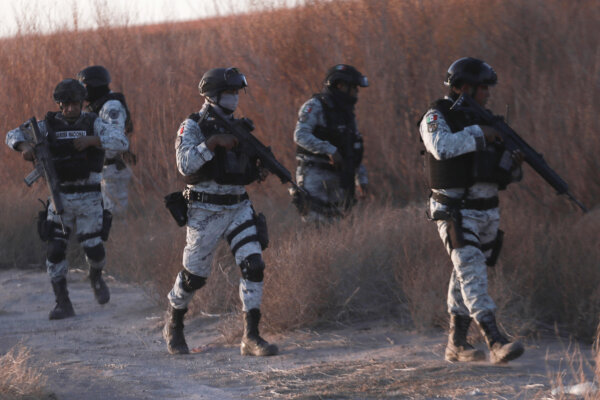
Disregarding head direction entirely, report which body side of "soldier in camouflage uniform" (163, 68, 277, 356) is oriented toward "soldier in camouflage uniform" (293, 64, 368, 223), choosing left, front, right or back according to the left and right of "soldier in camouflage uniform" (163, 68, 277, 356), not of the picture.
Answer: left

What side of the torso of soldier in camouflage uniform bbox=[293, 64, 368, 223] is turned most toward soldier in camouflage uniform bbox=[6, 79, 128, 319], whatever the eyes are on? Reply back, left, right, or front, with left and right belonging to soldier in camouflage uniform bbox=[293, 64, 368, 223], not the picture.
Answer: right

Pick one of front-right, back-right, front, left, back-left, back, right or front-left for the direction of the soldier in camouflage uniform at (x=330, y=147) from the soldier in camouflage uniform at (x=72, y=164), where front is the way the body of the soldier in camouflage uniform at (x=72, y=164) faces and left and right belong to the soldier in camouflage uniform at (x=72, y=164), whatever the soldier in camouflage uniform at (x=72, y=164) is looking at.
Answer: left

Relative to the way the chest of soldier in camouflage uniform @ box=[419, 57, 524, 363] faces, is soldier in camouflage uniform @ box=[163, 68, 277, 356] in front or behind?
behind

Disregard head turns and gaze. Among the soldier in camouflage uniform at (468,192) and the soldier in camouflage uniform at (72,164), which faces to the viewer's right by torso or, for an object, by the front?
the soldier in camouflage uniform at (468,192)

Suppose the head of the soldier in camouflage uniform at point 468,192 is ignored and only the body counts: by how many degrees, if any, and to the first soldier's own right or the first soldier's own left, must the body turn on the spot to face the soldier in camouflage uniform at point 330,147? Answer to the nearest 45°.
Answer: approximately 135° to the first soldier's own left

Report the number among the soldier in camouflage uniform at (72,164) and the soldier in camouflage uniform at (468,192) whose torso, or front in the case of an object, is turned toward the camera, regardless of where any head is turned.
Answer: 1

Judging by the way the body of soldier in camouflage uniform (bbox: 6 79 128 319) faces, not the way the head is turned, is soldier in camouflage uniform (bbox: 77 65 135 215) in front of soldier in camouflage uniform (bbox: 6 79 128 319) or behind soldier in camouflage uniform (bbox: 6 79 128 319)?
behind

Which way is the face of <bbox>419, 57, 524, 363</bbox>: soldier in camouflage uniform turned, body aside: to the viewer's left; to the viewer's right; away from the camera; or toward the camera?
to the viewer's right

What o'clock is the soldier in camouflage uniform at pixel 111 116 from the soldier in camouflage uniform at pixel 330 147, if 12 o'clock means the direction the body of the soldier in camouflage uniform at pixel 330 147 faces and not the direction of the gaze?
the soldier in camouflage uniform at pixel 111 116 is roughly at 5 o'clock from the soldier in camouflage uniform at pixel 330 147.

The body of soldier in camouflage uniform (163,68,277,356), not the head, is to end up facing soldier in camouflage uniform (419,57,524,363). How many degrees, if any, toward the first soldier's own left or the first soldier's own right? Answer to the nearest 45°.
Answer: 0° — they already face them

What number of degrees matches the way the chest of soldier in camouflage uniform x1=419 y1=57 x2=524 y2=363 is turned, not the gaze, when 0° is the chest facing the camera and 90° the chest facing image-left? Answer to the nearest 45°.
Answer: approximately 270°
